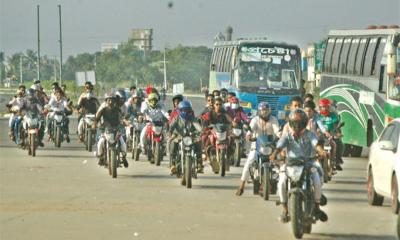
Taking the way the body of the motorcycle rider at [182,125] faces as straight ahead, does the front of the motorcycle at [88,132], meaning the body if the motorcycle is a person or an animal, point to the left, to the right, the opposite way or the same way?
the same way

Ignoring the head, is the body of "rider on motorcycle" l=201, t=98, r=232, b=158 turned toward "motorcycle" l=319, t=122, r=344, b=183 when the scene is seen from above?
no

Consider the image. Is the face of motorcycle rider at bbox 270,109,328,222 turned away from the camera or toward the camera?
toward the camera

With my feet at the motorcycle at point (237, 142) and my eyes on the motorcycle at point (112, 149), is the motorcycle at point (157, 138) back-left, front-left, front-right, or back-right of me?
front-right

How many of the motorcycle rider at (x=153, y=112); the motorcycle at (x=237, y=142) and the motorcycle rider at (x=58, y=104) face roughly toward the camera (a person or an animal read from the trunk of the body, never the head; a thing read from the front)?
3

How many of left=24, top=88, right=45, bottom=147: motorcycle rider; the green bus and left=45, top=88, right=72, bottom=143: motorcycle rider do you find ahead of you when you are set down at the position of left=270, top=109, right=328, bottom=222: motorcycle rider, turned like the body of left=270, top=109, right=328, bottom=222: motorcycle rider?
0

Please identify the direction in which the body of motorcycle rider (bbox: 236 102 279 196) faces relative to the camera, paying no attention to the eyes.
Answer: toward the camera

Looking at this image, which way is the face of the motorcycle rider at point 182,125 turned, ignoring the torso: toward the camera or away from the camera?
toward the camera

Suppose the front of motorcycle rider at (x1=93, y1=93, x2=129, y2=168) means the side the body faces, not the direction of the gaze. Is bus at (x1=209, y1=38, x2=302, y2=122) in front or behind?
behind

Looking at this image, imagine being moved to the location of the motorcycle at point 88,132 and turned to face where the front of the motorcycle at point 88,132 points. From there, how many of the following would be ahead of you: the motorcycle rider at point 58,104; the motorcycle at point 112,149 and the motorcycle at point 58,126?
1

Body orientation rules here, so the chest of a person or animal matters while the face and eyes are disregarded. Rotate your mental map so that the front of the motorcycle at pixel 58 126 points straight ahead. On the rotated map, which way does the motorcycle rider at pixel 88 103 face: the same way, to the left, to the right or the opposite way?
the same way

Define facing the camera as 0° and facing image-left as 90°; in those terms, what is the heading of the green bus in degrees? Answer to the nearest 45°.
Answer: approximately 315°

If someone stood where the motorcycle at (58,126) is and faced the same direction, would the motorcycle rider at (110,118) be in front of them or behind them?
in front

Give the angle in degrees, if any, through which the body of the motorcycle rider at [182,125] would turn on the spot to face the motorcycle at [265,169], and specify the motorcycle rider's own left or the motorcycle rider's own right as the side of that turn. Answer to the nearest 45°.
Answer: approximately 45° to the motorcycle rider's own left

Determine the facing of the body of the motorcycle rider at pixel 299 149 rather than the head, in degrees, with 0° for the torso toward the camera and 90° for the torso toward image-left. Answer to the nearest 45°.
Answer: approximately 0°

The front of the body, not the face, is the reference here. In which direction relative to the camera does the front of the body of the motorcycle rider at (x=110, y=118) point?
toward the camera
